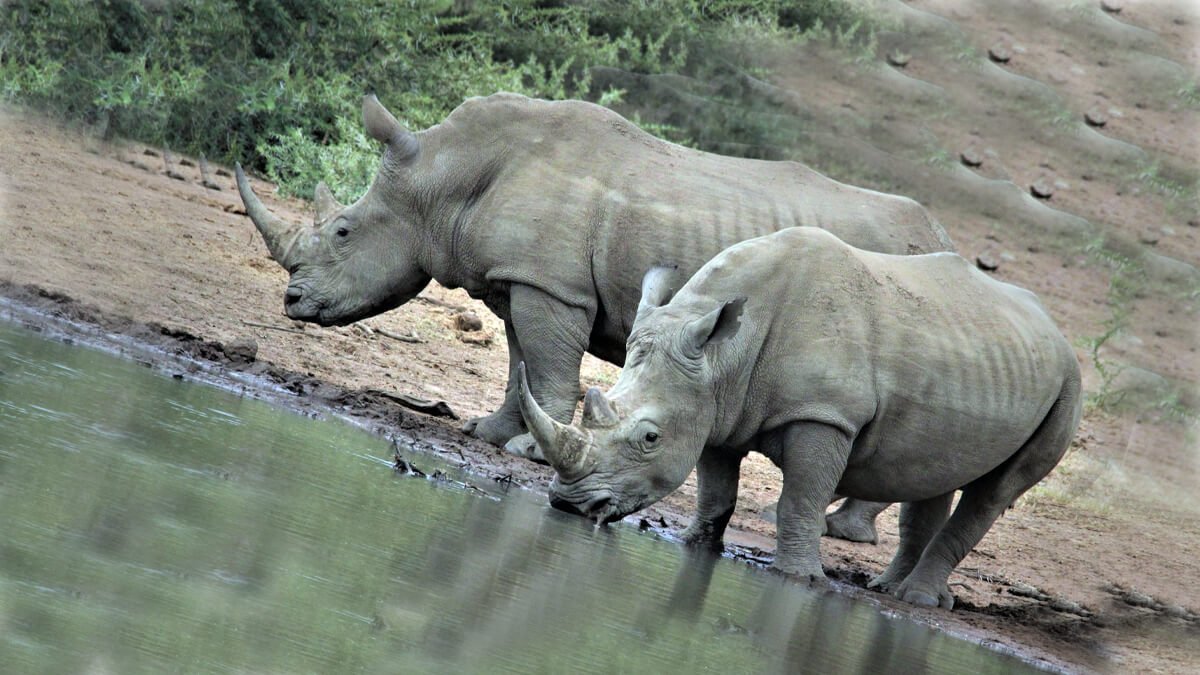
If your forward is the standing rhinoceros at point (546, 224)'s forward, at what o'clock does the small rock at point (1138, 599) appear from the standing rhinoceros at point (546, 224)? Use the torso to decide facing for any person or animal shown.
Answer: The small rock is roughly at 6 o'clock from the standing rhinoceros.

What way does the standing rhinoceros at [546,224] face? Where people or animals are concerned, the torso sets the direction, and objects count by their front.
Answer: to the viewer's left

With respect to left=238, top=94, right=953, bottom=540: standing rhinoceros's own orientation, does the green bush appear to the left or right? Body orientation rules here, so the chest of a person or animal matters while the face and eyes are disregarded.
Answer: on its right

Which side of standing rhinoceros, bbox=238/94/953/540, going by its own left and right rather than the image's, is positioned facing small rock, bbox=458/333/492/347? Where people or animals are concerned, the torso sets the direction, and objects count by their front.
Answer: right

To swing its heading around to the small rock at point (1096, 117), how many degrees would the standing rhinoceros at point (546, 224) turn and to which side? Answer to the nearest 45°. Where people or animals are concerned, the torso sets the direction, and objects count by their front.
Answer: approximately 135° to its right

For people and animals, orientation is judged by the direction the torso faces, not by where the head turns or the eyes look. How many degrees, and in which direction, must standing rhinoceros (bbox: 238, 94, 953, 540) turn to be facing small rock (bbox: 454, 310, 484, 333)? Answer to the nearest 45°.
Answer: approximately 90° to its right

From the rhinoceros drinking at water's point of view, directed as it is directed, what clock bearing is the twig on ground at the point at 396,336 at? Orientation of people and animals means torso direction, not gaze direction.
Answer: The twig on ground is roughly at 3 o'clock from the rhinoceros drinking at water.

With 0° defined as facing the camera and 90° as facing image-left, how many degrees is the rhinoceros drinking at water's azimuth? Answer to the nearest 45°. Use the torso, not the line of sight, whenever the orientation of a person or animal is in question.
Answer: approximately 45°

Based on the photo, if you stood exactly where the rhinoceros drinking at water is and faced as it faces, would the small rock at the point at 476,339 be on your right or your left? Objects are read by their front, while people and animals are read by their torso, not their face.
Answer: on your right

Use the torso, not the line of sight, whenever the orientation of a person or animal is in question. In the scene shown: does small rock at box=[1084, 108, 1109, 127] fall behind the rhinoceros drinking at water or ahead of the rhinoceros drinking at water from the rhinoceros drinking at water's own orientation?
behind

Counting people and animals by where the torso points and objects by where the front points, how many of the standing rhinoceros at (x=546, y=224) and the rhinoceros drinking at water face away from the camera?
0

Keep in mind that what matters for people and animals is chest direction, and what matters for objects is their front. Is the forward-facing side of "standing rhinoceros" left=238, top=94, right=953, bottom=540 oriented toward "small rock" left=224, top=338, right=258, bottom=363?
yes
